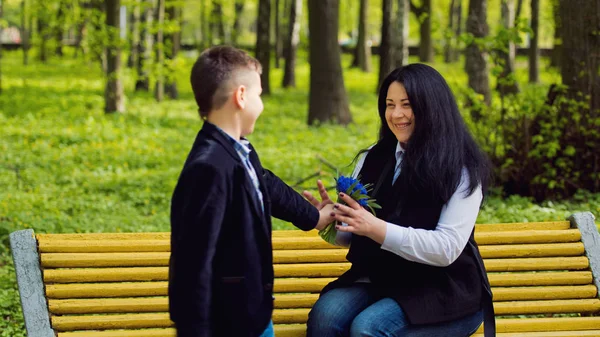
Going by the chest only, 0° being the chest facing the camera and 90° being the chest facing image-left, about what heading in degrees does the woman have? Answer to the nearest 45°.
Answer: approximately 45°

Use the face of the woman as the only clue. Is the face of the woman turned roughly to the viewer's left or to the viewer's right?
to the viewer's left

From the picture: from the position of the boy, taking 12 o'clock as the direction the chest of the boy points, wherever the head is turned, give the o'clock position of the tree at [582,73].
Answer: The tree is roughly at 10 o'clock from the boy.

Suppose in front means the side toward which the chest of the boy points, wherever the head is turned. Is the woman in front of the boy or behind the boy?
in front

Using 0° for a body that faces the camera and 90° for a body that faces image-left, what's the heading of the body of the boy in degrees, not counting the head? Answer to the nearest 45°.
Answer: approximately 270°

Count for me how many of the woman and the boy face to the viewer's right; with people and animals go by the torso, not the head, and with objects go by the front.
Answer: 1

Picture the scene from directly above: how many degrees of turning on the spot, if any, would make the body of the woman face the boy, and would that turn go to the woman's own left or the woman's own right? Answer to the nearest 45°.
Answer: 0° — they already face them

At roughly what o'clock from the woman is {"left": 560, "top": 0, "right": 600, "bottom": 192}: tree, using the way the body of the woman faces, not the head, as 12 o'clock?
The tree is roughly at 5 o'clock from the woman.

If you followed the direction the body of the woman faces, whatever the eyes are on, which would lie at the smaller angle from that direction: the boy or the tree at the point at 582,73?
the boy
